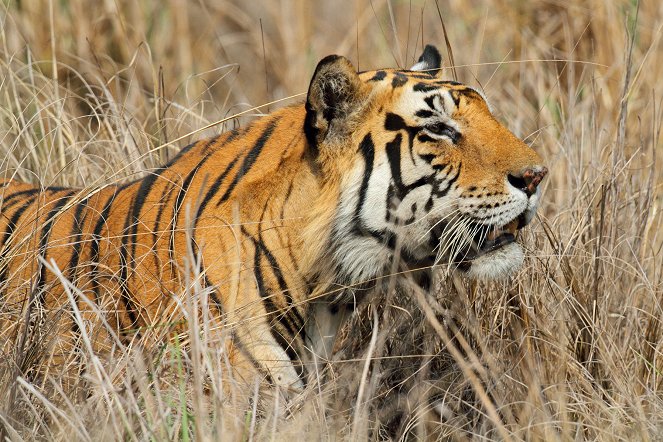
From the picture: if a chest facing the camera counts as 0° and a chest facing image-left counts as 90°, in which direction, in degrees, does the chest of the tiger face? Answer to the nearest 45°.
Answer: approximately 270°
